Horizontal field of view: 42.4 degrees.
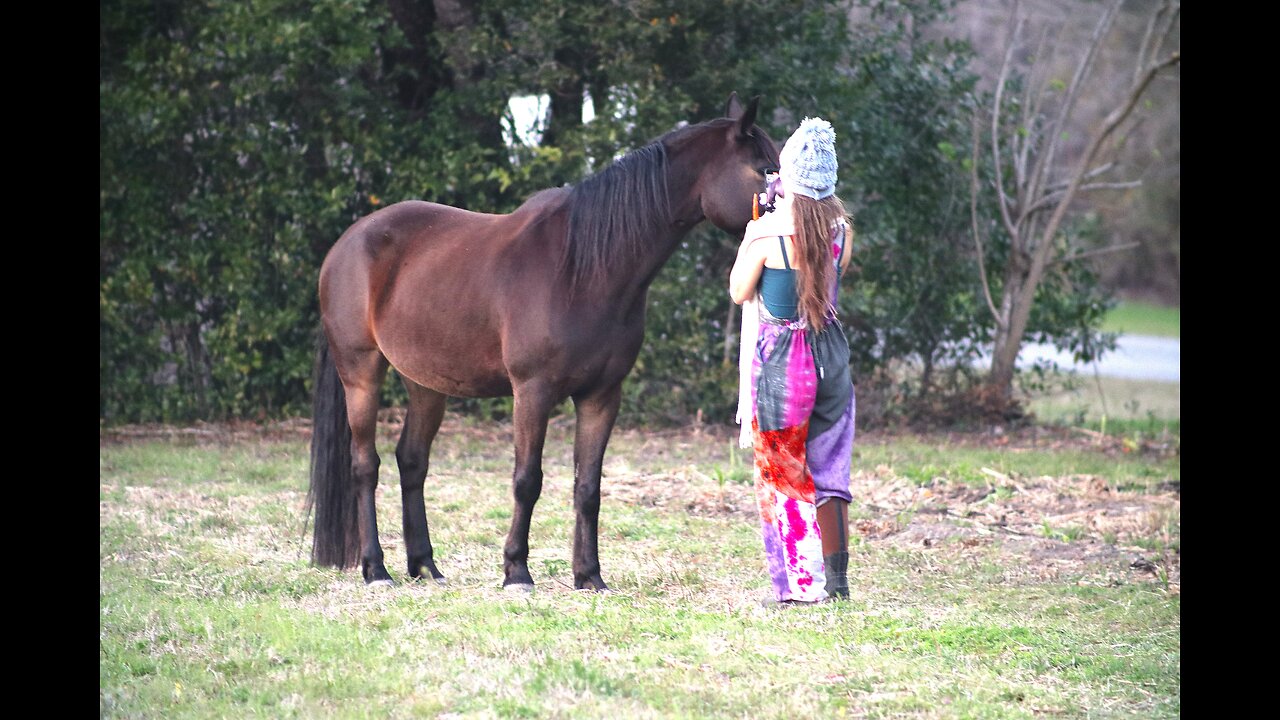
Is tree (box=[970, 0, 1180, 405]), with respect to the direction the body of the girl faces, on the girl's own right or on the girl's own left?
on the girl's own right

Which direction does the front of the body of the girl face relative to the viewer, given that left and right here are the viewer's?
facing away from the viewer and to the left of the viewer

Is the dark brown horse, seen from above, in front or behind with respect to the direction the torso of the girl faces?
in front

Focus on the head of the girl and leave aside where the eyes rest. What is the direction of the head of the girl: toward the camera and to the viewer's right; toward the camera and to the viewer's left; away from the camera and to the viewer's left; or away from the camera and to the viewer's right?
away from the camera and to the viewer's left
